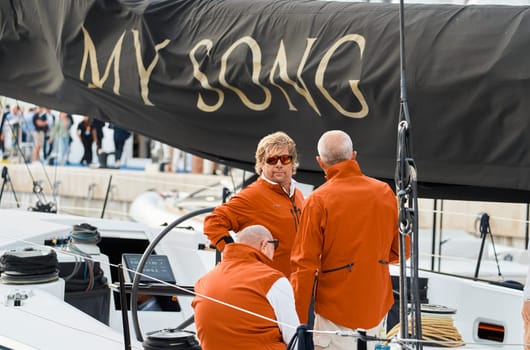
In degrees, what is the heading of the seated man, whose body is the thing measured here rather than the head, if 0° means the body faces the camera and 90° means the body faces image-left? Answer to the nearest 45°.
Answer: approximately 225°

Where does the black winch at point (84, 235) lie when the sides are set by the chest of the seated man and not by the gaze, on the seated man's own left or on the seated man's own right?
on the seated man's own left

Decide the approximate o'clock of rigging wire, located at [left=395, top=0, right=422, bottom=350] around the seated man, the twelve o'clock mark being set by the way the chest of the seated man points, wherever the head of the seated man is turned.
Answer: The rigging wire is roughly at 3 o'clock from the seated man.

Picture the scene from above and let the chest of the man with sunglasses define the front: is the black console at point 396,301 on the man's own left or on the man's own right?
on the man's own left

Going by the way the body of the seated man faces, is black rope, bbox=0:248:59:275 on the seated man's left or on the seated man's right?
on the seated man's left
